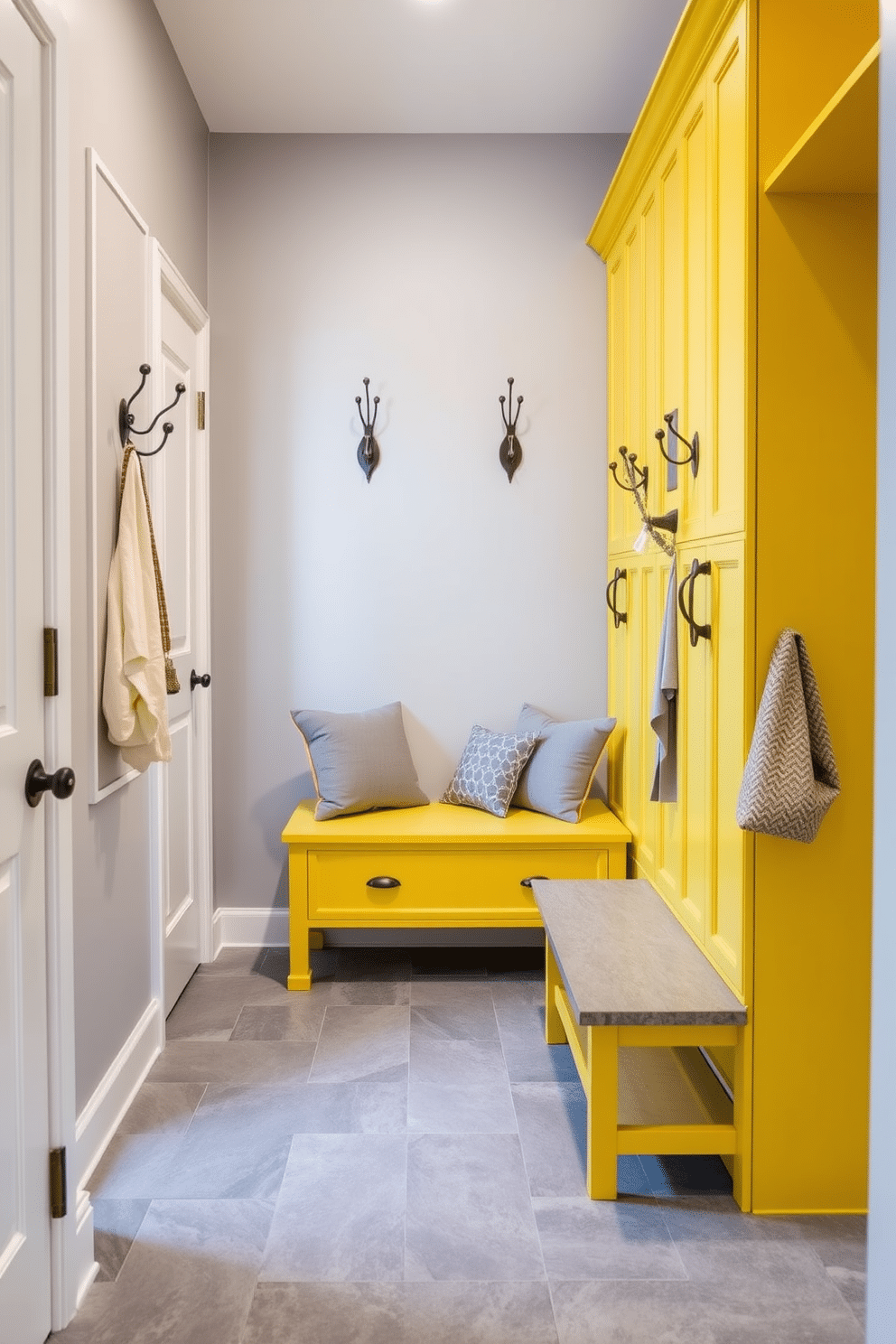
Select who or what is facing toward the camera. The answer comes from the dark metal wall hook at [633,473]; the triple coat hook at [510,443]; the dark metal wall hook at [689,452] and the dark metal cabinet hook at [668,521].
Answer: the triple coat hook

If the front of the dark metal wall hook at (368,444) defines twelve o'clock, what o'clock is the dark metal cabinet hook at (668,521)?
the dark metal cabinet hook at (668,521) is roughly at 11 o'clock from the dark metal wall hook at (368,444).

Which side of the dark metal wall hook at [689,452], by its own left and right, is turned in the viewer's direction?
left

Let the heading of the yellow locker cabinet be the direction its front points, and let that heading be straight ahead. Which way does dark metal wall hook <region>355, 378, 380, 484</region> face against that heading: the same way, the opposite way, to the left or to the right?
to the left

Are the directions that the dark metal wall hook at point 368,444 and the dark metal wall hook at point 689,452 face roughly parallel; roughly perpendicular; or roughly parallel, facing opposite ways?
roughly perpendicular

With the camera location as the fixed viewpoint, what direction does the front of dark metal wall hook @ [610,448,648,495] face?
facing to the left of the viewer

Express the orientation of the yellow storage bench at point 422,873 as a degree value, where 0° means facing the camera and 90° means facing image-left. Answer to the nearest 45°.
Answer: approximately 0°
